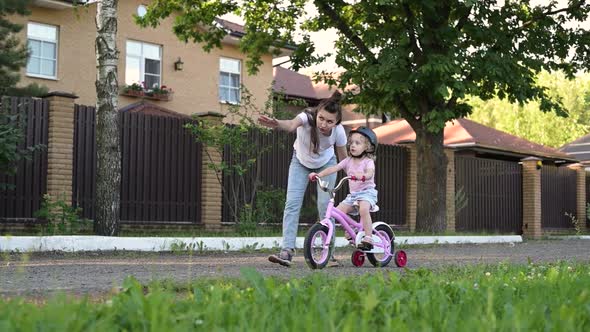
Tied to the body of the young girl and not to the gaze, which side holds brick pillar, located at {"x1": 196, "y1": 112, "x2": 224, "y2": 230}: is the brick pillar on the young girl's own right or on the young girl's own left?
on the young girl's own right

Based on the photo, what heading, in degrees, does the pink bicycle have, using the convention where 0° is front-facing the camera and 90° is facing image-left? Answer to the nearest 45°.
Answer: approximately 45°

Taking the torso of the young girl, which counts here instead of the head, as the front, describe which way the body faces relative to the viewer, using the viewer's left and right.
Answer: facing the viewer and to the left of the viewer

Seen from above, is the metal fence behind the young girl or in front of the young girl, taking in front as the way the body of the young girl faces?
behind

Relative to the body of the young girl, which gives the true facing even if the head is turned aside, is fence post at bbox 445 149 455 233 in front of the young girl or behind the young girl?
behind

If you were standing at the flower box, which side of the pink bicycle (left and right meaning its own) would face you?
right

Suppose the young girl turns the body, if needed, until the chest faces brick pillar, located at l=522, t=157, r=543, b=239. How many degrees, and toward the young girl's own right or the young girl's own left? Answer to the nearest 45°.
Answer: approximately 135° to the young girl's own right

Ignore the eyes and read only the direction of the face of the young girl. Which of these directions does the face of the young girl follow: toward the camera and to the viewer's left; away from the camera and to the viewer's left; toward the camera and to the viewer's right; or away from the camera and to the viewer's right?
toward the camera and to the viewer's left

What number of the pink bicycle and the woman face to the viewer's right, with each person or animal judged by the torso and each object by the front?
0

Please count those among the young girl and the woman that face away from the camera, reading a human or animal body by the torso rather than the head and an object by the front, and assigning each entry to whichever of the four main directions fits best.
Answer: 0

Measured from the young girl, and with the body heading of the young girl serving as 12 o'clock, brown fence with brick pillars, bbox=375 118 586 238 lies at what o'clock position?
The brown fence with brick pillars is roughly at 5 o'clock from the young girl.

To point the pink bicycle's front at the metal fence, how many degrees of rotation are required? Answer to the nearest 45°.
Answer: approximately 135° to its right

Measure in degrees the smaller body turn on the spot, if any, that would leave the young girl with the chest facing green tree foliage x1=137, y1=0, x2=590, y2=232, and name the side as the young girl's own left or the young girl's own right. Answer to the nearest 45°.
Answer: approximately 135° to the young girl's own right
